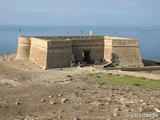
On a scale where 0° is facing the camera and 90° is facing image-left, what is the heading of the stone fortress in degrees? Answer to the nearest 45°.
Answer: approximately 0°
